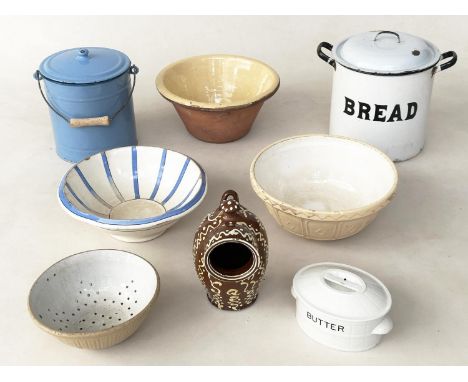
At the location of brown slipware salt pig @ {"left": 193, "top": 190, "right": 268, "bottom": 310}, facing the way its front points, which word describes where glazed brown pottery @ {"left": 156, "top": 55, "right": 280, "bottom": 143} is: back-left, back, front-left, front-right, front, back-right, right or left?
back

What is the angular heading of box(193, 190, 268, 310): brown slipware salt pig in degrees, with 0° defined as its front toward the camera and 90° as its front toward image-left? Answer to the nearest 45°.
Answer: approximately 0°

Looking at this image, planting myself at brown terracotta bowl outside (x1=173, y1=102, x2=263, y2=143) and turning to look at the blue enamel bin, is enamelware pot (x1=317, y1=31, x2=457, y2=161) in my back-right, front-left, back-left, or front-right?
back-left

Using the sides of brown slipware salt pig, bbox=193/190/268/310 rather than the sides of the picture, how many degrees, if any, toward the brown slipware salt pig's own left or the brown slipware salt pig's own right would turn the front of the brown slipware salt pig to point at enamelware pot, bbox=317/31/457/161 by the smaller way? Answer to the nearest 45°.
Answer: approximately 135° to the brown slipware salt pig's own left

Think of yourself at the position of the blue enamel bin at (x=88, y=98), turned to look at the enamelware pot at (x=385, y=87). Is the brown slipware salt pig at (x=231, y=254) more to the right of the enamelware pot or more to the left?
right

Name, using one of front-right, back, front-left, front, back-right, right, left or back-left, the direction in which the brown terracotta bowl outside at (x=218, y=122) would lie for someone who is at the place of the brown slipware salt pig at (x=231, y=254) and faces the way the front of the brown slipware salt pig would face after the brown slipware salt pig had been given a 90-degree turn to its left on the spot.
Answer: left

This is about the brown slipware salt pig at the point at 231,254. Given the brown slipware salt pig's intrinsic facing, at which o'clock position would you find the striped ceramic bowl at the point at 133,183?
The striped ceramic bowl is roughly at 5 o'clock from the brown slipware salt pig.
